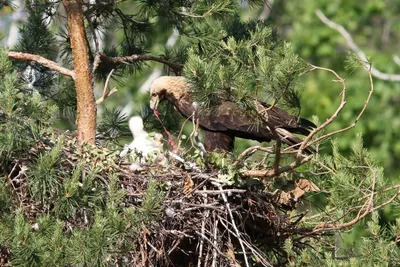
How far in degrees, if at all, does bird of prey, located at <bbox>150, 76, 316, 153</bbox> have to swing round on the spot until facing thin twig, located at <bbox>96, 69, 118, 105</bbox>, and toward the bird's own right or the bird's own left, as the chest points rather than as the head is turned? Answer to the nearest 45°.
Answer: approximately 45° to the bird's own left

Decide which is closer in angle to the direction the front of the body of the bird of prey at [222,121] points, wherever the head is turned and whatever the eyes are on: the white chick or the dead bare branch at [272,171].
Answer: the white chick

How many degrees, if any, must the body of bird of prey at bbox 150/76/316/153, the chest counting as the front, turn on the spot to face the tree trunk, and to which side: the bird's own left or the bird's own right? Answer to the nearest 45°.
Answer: approximately 45° to the bird's own left

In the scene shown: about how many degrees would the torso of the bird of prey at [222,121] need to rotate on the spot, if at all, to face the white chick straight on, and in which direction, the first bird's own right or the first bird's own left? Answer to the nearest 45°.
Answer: approximately 45° to the first bird's own left

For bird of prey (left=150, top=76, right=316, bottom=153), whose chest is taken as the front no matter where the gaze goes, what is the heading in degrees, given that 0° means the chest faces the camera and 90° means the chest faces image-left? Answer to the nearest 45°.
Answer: approximately 90°
